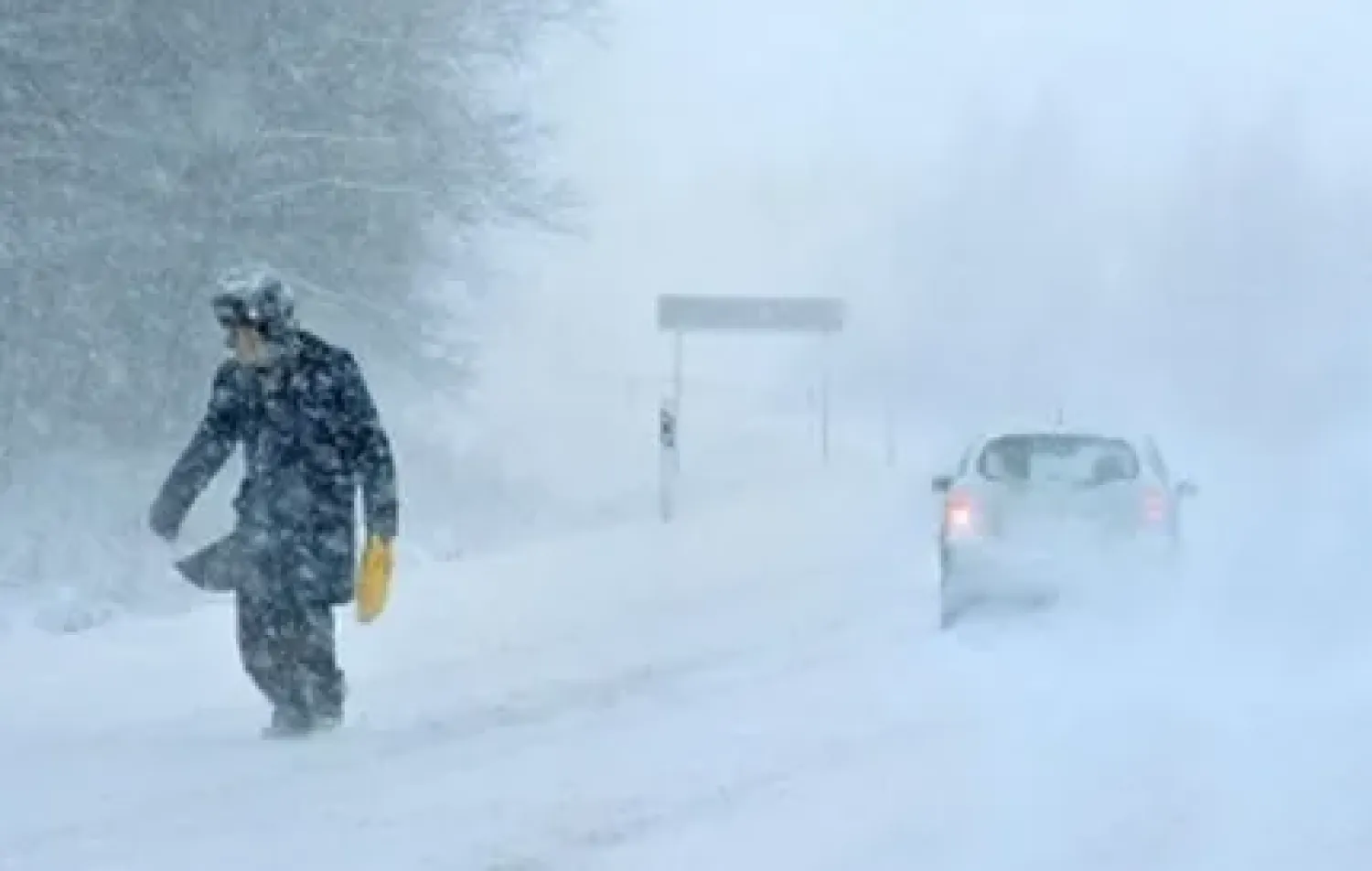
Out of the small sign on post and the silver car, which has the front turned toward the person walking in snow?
the small sign on post

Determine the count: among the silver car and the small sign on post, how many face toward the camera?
1

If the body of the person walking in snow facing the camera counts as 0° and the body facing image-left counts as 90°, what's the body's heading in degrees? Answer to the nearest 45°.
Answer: approximately 45°

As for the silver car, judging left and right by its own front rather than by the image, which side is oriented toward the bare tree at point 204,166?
left

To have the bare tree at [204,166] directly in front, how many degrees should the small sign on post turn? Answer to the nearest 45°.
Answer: approximately 45° to its right

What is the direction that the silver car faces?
away from the camera

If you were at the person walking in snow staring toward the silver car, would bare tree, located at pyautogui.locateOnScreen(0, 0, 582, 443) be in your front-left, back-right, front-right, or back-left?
front-left

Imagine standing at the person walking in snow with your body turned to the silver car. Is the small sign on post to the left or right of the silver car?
left

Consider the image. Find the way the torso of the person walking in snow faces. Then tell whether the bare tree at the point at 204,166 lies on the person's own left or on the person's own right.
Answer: on the person's own right

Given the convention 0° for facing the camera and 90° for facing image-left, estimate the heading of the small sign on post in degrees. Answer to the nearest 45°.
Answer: approximately 0°

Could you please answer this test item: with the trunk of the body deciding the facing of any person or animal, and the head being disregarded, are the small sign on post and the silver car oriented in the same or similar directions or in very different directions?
very different directions

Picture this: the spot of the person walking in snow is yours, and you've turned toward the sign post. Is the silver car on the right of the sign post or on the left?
right
